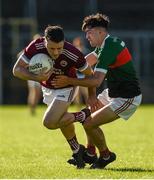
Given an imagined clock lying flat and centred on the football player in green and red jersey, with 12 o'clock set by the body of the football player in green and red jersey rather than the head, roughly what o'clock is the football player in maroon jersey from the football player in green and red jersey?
The football player in maroon jersey is roughly at 12 o'clock from the football player in green and red jersey.

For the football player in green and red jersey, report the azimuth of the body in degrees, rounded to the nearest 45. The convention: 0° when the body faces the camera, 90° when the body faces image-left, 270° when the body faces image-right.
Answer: approximately 90°
